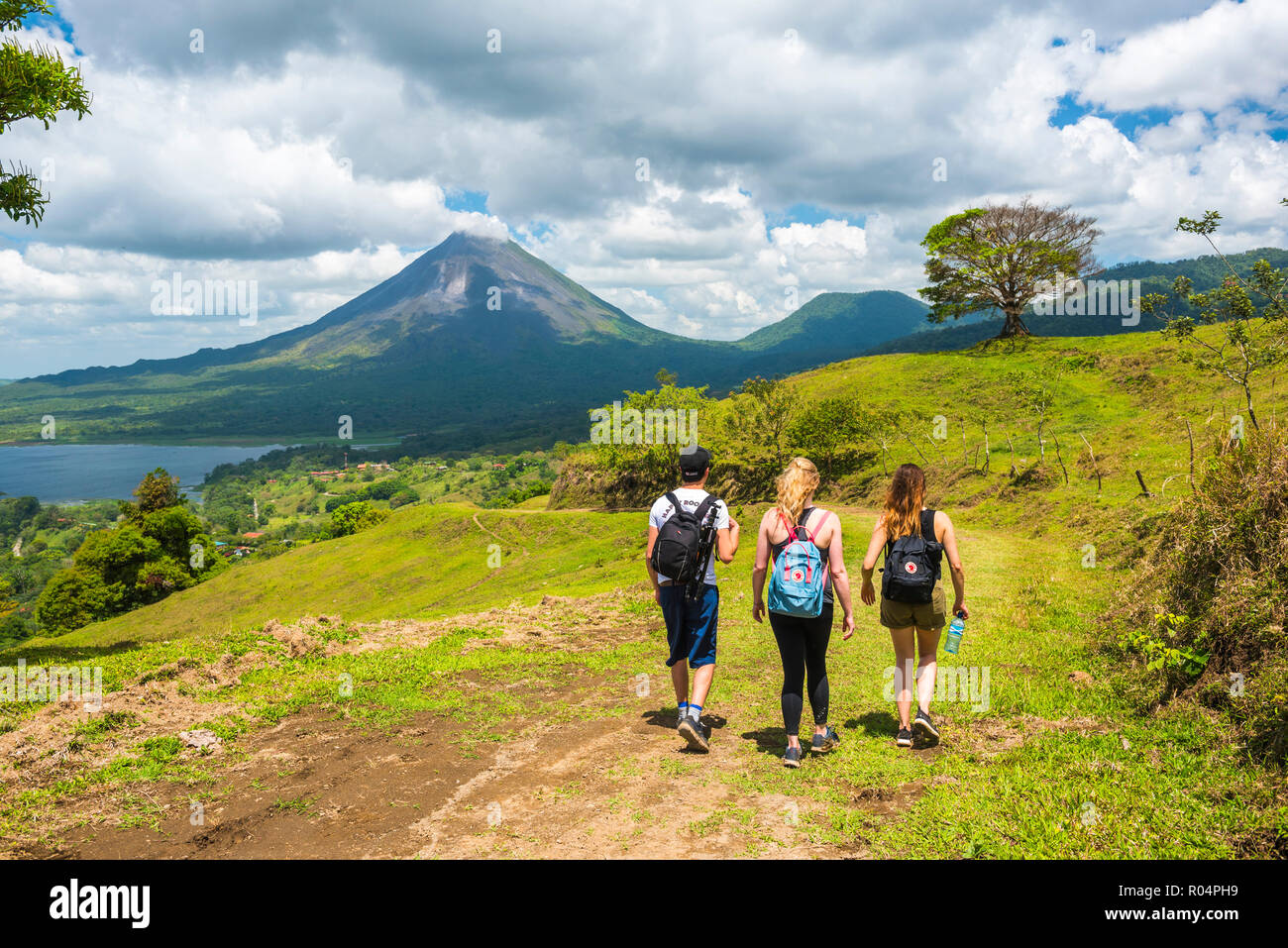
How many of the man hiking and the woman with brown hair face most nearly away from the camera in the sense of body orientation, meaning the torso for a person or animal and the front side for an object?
2

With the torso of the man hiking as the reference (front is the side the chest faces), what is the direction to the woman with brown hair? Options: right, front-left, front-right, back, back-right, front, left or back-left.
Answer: right

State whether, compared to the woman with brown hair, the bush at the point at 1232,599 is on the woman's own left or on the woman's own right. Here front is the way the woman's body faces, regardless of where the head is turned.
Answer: on the woman's own right

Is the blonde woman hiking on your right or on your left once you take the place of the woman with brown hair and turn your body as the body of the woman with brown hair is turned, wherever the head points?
on your left

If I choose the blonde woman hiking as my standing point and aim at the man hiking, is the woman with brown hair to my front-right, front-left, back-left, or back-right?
back-right

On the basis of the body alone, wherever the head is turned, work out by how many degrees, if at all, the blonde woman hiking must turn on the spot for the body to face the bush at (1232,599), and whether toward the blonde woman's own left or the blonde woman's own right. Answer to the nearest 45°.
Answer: approximately 45° to the blonde woman's own right

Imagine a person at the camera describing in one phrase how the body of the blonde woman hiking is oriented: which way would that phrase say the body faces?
away from the camera

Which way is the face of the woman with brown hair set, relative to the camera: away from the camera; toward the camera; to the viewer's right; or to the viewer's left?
away from the camera

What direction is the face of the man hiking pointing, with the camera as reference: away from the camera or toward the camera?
away from the camera

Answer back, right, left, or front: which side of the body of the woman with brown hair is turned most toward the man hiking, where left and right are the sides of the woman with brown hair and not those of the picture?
left

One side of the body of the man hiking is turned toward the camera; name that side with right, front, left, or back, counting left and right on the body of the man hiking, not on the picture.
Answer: back

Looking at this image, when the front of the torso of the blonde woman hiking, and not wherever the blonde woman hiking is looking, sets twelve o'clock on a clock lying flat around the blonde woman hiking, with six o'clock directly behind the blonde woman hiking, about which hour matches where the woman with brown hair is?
The woman with brown hair is roughly at 2 o'clock from the blonde woman hiking.

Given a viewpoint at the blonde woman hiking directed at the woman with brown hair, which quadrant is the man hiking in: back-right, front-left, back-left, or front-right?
back-left

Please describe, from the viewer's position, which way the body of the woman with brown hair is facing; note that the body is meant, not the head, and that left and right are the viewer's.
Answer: facing away from the viewer
